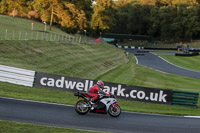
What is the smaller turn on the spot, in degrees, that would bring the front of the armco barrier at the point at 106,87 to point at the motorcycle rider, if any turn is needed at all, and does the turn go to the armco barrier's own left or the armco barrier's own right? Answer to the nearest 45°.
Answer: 0° — it already faces them

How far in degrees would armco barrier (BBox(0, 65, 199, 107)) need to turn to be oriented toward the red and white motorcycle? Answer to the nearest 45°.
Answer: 0° — it already faces it

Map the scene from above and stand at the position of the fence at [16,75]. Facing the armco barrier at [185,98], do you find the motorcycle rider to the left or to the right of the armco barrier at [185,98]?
right

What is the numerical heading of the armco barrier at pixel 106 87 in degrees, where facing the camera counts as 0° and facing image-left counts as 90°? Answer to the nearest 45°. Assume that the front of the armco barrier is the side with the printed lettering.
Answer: approximately 0°
